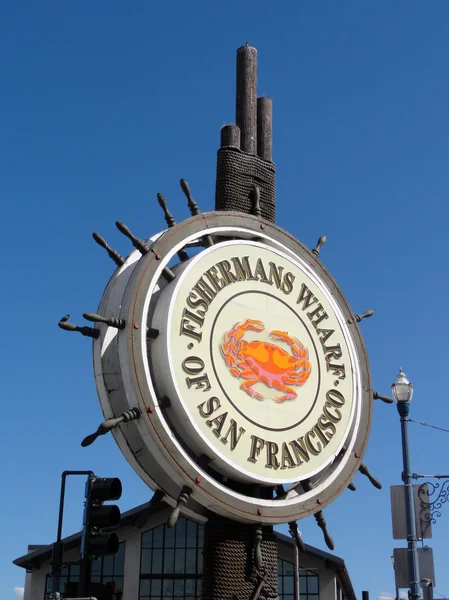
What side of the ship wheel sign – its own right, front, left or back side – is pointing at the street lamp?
left

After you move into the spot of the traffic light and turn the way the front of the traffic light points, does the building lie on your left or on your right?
on your left

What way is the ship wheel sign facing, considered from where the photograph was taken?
facing the viewer and to the right of the viewer

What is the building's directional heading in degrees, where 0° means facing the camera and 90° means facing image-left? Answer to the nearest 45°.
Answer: approximately 0°

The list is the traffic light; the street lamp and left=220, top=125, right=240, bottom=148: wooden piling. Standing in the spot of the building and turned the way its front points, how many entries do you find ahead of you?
3

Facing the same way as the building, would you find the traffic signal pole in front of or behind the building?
in front

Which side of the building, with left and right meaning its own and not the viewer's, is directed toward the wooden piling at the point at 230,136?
front
